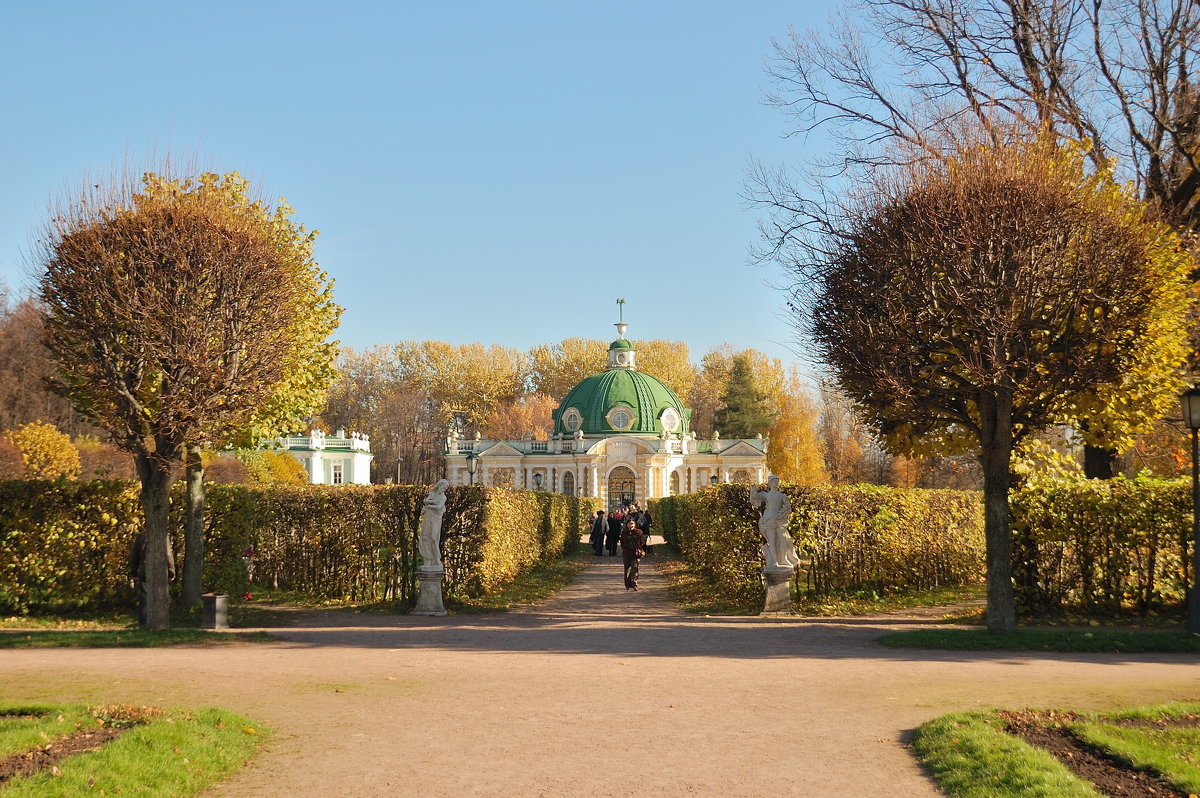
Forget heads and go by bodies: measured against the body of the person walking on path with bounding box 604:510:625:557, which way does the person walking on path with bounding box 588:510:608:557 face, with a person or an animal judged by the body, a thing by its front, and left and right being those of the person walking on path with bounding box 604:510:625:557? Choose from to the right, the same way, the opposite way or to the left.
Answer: the same way

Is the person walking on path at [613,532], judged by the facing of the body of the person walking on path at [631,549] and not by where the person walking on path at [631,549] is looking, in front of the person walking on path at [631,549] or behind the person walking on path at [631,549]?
behind

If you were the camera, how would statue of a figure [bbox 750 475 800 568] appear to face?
facing the viewer

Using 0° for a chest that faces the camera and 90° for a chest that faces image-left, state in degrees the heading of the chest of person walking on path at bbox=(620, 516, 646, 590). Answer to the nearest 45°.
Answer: approximately 0°
